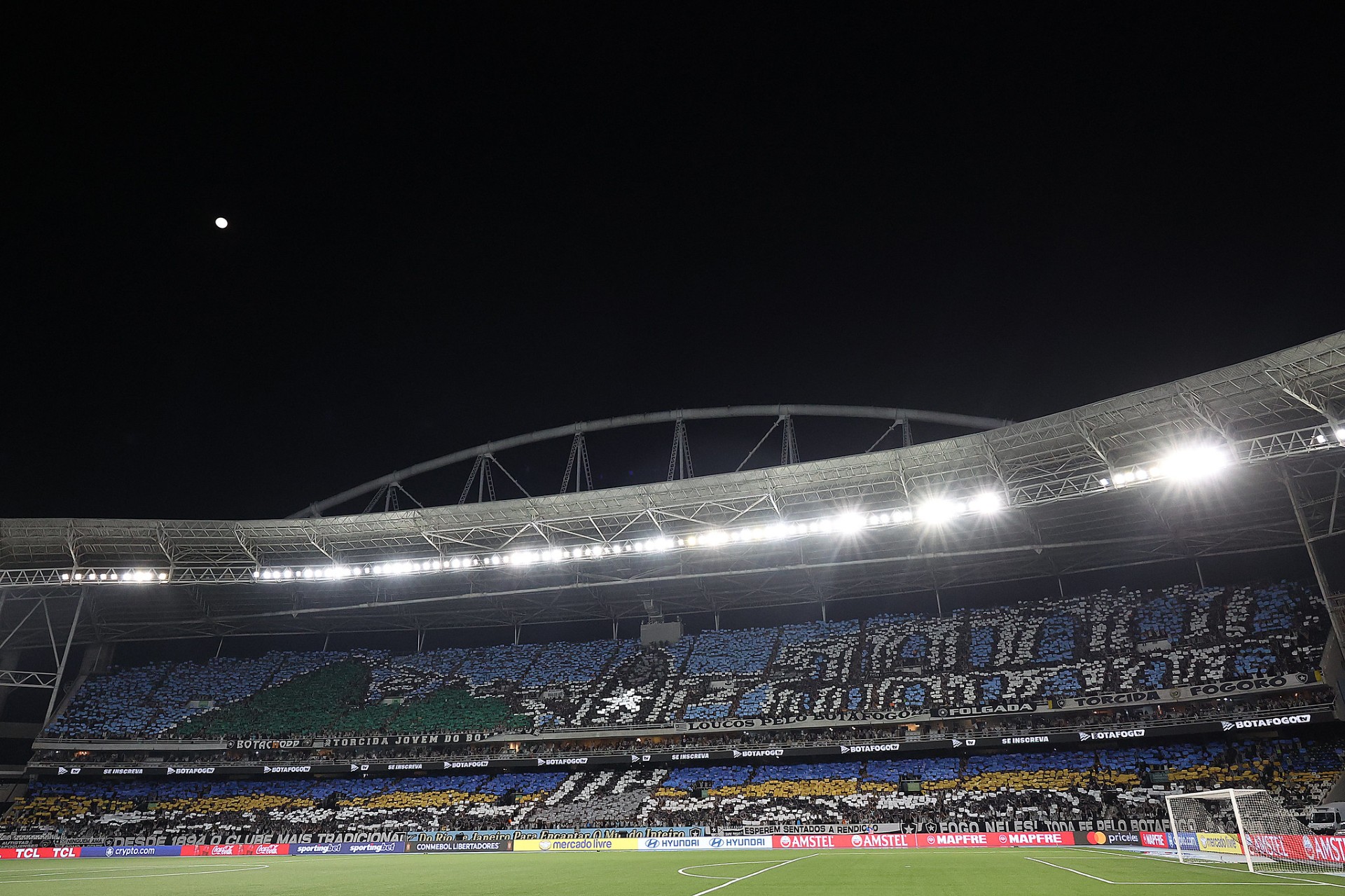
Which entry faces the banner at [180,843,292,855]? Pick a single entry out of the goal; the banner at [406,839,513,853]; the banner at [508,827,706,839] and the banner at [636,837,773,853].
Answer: the goal

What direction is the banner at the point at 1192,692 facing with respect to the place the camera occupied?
facing the viewer

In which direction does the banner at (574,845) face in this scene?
toward the camera

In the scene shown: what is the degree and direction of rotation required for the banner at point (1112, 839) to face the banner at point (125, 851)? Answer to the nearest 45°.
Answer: approximately 90° to its right

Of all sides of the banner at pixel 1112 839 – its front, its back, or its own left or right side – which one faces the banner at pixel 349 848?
right

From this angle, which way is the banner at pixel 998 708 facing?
toward the camera

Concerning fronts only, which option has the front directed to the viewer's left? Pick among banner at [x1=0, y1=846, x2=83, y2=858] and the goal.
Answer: the goal

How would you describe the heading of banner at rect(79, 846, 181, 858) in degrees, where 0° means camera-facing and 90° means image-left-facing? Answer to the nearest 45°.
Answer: approximately 0°

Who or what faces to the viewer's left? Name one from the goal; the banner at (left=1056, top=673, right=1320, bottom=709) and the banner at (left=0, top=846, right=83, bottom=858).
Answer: the goal

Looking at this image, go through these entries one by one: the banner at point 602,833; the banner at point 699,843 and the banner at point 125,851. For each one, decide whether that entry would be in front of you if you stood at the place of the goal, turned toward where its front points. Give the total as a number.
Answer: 3

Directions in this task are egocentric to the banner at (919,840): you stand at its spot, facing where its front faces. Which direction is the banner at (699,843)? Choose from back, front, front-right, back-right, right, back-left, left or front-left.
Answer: right

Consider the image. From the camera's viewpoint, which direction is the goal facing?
to the viewer's left

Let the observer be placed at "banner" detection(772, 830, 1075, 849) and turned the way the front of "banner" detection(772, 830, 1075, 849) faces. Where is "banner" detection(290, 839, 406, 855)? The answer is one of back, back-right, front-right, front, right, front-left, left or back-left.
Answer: right

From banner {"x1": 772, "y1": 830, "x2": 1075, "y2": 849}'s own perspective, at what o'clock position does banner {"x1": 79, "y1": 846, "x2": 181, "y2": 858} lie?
banner {"x1": 79, "y1": 846, "x2": 181, "y2": 858} is roughly at 3 o'clock from banner {"x1": 772, "y1": 830, "x2": 1075, "y2": 849}.

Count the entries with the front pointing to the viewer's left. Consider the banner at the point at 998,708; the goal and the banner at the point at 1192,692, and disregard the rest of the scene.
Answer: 1
